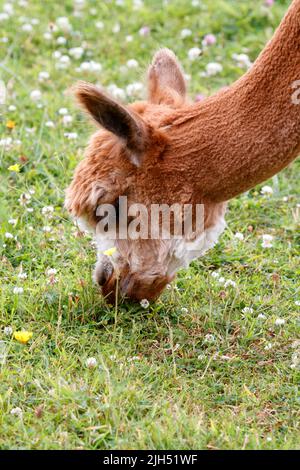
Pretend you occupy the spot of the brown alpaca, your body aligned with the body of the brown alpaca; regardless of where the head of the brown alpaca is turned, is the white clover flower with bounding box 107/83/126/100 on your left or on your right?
on your right

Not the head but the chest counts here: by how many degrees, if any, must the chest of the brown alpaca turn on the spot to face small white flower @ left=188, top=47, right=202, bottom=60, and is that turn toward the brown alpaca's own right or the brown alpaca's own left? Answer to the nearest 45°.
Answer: approximately 90° to the brown alpaca's own right

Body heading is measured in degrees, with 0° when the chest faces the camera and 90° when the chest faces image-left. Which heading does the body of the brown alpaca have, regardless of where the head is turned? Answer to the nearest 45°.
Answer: approximately 90°

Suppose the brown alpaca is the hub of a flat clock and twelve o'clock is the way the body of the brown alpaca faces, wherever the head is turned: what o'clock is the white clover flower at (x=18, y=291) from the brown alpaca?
The white clover flower is roughly at 1 o'clock from the brown alpaca.

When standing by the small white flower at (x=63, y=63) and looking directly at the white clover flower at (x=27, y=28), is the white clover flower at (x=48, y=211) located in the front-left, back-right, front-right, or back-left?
back-left

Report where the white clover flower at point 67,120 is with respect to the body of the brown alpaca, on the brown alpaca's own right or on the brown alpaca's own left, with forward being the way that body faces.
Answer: on the brown alpaca's own right

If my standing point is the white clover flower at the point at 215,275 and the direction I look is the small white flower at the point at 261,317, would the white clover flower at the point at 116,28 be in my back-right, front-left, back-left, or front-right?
back-left

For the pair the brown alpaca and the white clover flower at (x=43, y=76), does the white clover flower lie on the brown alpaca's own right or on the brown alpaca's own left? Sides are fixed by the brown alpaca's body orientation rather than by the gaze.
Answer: on the brown alpaca's own right

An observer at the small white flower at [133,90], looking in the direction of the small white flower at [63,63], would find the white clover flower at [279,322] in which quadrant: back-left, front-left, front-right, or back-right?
back-left

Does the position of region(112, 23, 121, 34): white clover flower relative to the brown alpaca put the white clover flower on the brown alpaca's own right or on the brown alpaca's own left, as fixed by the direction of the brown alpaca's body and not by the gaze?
on the brown alpaca's own right
